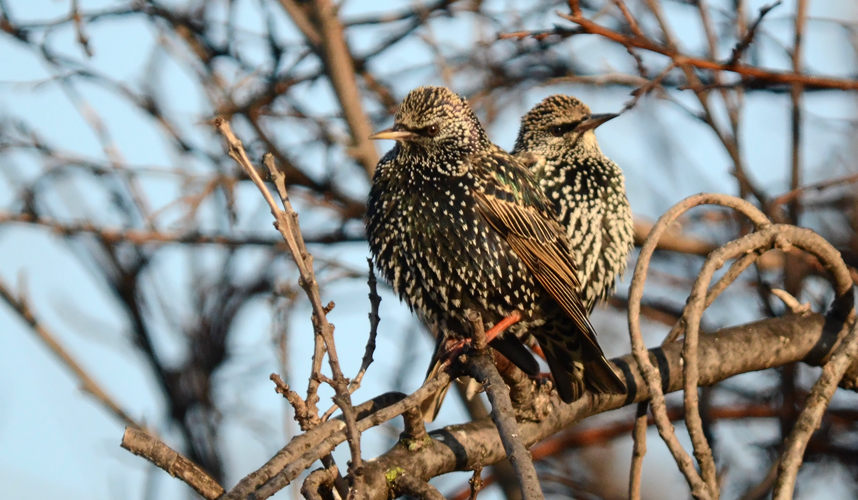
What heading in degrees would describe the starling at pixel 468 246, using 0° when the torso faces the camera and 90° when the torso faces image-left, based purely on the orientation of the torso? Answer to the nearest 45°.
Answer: approximately 45°

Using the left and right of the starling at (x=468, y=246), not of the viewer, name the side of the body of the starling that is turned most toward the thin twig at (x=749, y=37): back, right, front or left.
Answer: back

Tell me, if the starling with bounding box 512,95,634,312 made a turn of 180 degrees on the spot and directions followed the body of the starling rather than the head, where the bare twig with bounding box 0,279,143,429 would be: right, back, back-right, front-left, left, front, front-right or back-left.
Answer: front-left
